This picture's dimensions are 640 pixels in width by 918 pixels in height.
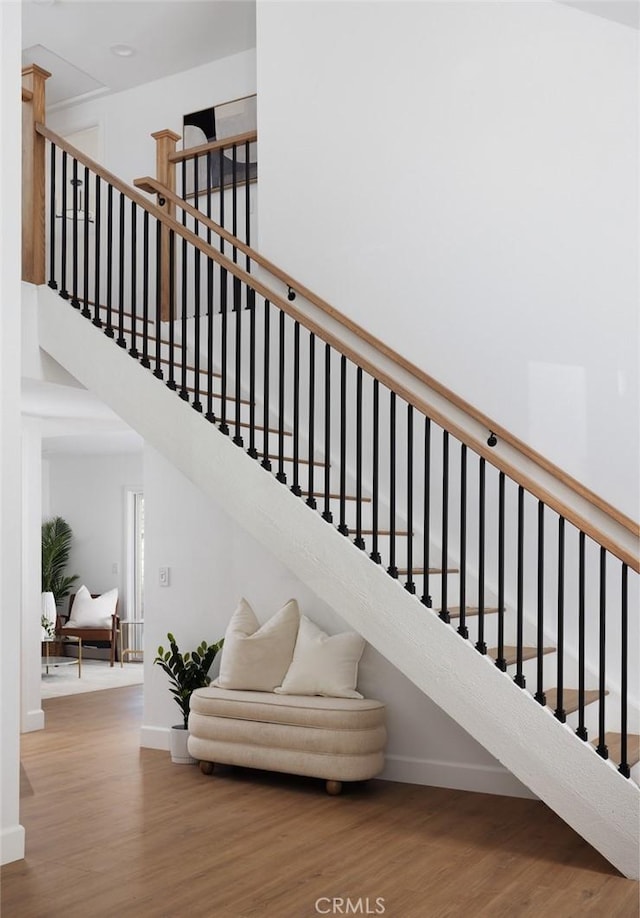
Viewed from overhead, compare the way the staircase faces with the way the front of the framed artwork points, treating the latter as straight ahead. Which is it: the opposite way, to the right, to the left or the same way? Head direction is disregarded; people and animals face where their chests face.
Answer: to the left

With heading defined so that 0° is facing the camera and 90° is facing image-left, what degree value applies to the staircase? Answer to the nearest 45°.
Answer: approximately 315°

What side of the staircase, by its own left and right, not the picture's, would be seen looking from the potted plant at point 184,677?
back

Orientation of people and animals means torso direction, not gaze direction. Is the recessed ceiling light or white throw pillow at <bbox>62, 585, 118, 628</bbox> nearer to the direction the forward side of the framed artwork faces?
the recessed ceiling light

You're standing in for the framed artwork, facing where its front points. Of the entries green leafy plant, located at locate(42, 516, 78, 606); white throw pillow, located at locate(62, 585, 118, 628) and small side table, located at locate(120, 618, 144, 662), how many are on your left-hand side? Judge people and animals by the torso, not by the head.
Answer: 0

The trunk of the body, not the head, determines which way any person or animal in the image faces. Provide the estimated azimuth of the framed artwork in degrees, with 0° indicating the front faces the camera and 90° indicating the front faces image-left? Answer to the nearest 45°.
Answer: approximately 45°

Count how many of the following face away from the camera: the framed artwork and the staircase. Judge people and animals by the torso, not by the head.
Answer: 0

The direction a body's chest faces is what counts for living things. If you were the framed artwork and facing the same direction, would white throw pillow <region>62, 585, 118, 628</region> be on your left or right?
on your right

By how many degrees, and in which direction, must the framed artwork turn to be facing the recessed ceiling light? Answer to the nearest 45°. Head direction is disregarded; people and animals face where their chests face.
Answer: approximately 45° to its right
